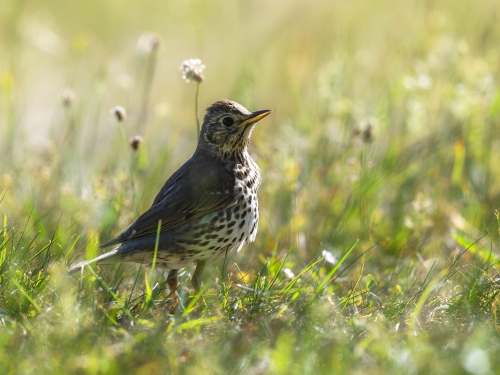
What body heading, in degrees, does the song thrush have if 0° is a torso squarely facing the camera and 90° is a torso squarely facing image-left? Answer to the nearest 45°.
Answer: approximately 270°
